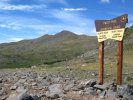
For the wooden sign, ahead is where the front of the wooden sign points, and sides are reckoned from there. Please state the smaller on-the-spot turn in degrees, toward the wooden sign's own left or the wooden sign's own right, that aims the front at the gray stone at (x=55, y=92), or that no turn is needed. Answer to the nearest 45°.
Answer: approximately 45° to the wooden sign's own right

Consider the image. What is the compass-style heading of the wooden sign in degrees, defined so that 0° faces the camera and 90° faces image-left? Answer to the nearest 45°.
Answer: approximately 0°
